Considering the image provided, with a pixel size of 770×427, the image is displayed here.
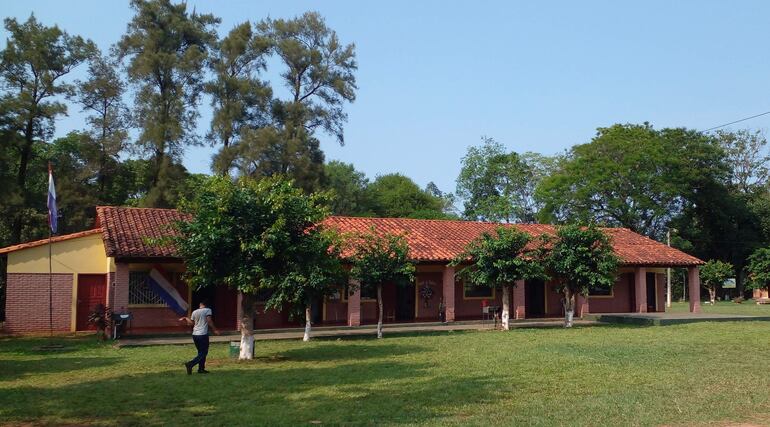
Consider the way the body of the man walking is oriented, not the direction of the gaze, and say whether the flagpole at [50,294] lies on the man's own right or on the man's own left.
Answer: on the man's own left

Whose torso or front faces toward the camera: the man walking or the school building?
the school building

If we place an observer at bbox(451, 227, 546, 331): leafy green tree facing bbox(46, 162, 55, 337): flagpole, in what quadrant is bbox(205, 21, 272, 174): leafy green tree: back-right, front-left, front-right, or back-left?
front-right

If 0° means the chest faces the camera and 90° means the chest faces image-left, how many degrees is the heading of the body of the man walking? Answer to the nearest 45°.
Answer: approximately 225°

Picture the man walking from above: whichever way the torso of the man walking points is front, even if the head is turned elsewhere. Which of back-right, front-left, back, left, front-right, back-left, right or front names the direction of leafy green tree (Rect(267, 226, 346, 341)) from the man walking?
front

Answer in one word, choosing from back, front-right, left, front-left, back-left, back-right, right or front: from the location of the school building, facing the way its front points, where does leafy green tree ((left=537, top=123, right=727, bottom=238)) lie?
back-left

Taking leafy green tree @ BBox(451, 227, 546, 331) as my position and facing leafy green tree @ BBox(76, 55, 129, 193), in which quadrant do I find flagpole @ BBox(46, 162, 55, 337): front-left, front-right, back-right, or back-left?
front-left

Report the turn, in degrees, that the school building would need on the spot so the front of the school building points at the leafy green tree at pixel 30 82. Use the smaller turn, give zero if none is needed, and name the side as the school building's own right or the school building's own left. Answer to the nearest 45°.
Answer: approximately 135° to the school building's own right

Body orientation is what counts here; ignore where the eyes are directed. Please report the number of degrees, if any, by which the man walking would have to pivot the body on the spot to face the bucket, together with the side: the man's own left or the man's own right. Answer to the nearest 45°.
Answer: approximately 45° to the man's own left

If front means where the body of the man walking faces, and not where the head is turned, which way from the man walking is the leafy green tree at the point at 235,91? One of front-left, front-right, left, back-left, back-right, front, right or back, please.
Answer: front-left

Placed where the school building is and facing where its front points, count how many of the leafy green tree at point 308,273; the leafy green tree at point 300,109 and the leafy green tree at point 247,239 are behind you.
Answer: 1

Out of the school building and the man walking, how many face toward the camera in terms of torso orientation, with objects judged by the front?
1

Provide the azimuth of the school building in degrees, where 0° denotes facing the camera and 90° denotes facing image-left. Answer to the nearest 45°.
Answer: approximately 0°

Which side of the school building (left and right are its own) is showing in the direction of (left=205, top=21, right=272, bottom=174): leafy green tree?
back

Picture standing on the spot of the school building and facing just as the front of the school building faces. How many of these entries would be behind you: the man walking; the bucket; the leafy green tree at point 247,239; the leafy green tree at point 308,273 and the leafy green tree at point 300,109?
1
